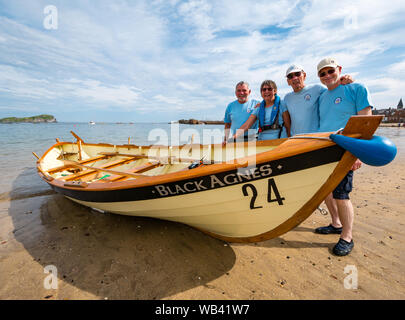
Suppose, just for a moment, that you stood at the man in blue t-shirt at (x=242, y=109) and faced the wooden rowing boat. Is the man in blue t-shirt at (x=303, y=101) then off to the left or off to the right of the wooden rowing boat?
left

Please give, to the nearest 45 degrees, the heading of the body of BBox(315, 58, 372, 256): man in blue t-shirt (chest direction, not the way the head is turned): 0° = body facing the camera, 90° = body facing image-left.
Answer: approximately 45°

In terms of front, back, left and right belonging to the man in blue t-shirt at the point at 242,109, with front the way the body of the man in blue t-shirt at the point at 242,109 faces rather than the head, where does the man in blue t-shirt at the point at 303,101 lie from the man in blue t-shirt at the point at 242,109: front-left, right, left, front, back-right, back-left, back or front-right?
front-left

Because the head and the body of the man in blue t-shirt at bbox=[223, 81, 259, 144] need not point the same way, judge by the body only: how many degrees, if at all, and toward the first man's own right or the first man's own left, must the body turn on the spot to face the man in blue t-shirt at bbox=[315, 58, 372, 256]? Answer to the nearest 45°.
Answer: approximately 45° to the first man's own left

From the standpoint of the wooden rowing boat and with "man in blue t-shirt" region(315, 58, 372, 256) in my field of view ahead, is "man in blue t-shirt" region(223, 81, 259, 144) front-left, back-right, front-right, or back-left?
front-left

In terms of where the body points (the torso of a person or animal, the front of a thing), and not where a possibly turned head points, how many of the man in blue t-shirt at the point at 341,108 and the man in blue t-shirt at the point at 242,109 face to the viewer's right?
0

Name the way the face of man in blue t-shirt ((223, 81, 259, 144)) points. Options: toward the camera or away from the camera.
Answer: toward the camera

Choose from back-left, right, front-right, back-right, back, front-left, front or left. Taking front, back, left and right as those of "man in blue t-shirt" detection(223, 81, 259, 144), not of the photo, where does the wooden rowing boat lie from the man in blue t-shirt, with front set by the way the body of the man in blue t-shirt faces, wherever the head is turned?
front

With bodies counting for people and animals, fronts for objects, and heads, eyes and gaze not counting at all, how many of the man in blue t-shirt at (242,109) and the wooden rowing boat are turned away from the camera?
0

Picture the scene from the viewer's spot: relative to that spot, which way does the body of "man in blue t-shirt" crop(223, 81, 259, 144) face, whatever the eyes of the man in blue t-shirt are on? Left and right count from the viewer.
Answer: facing the viewer

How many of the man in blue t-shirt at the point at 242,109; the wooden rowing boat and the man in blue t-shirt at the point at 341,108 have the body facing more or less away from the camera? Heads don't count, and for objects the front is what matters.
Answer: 0

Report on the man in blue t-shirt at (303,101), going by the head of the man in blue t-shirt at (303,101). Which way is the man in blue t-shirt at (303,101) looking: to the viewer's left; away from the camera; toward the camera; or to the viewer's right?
toward the camera

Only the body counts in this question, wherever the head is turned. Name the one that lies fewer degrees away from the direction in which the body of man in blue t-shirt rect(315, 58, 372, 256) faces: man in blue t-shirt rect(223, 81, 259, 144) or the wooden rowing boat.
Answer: the wooden rowing boat
